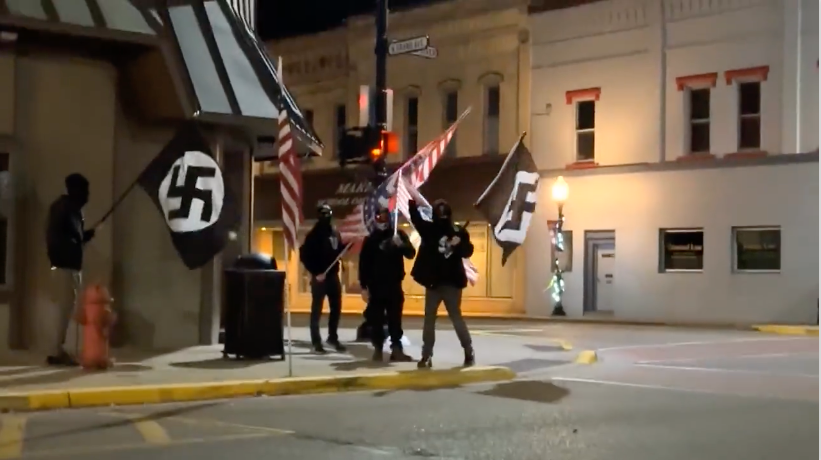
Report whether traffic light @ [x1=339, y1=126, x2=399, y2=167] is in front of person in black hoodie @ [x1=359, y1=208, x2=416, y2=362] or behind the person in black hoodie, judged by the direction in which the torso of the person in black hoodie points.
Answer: behind

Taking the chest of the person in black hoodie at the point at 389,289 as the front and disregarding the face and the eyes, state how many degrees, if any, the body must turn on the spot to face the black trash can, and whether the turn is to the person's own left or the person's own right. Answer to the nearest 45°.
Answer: approximately 90° to the person's own right

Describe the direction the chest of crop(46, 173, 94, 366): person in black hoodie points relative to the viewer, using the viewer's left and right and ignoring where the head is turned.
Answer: facing to the right of the viewer

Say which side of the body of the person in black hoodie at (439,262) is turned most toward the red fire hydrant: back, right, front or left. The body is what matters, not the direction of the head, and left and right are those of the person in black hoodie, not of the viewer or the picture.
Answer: right

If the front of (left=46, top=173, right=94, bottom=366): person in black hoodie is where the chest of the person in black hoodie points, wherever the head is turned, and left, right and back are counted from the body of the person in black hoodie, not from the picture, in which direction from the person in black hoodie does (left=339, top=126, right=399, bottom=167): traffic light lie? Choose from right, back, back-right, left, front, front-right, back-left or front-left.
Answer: front-left

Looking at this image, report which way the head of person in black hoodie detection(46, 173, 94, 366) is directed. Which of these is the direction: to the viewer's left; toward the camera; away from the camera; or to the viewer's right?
to the viewer's right

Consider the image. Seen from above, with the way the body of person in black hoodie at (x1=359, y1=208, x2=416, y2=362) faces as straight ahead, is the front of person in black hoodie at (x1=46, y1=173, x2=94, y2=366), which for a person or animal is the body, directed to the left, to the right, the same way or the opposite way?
to the left
